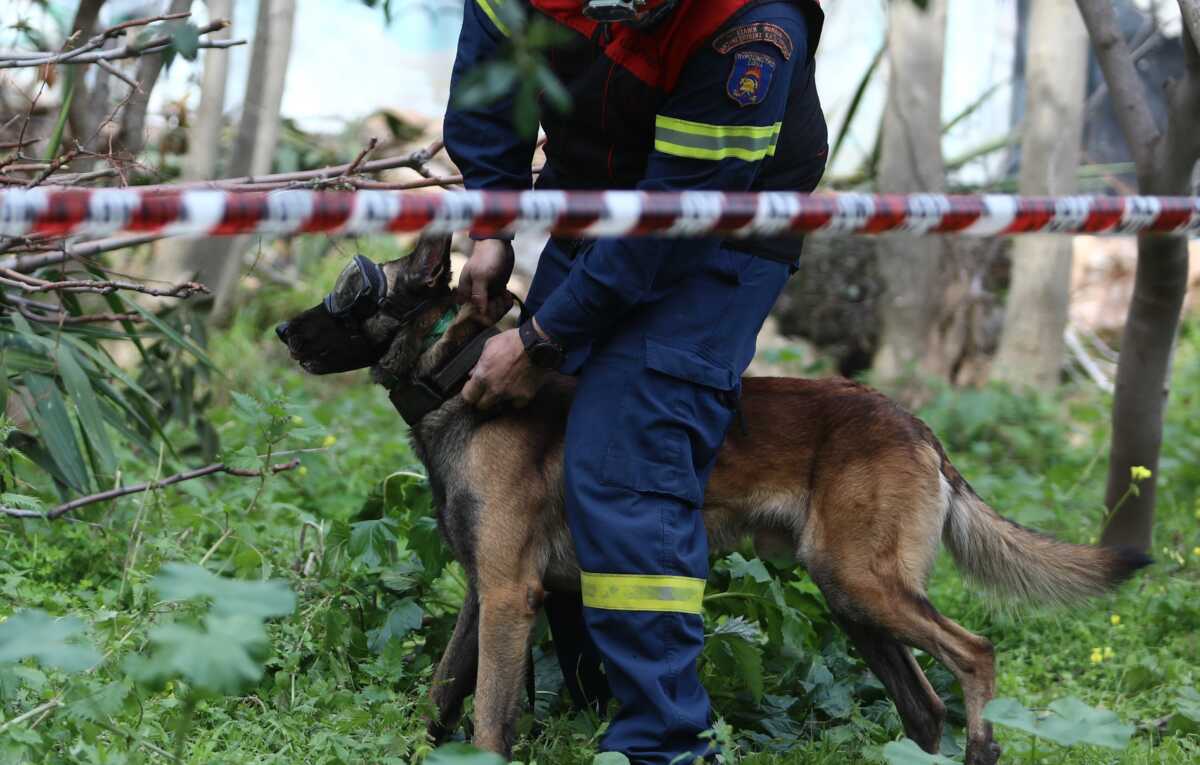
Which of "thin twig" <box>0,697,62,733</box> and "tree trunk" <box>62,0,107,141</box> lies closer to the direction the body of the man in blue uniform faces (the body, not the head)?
the thin twig

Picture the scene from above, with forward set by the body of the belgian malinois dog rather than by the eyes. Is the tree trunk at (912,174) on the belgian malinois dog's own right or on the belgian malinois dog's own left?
on the belgian malinois dog's own right

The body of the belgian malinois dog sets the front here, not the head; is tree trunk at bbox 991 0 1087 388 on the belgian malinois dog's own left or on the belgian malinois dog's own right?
on the belgian malinois dog's own right

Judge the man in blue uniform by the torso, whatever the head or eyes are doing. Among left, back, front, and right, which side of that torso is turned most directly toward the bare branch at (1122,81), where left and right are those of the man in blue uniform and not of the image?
back

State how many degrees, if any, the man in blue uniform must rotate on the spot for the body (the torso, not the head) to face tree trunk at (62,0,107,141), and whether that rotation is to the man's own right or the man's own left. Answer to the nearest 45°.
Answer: approximately 90° to the man's own right

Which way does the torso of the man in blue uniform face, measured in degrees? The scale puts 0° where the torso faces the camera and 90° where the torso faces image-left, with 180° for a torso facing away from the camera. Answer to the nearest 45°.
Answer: approximately 45°

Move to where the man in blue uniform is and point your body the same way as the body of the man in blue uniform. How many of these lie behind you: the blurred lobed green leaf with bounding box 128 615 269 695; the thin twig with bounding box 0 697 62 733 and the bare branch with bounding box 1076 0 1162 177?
1

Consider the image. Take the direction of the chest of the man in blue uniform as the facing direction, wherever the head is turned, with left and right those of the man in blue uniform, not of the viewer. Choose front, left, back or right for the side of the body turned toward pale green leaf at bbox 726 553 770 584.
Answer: back

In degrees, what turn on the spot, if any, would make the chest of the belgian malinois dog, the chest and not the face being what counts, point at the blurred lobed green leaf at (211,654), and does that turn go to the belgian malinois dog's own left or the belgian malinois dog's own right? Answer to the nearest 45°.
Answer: approximately 45° to the belgian malinois dog's own left

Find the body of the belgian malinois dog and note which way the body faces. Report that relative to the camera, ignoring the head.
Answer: to the viewer's left
